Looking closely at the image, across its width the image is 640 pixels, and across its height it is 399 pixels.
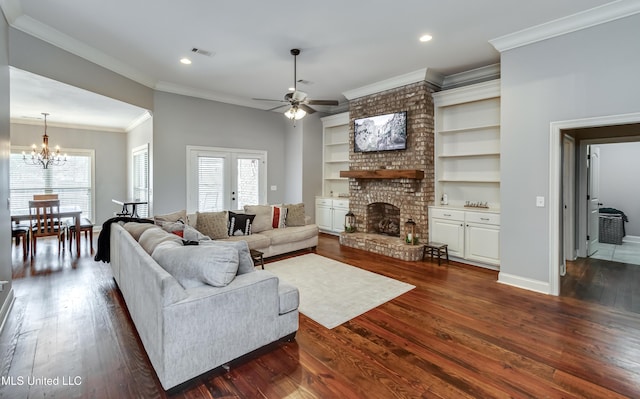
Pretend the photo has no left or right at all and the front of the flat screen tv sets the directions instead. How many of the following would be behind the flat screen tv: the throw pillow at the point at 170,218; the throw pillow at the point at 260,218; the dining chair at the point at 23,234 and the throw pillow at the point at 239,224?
0

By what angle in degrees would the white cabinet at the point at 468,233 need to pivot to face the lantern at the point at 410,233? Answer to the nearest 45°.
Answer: approximately 45° to its right

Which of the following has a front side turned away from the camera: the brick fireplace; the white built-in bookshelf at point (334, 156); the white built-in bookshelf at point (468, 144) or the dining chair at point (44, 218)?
the dining chair

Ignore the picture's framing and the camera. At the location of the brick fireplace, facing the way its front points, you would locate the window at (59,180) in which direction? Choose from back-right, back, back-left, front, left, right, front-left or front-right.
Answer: front-right

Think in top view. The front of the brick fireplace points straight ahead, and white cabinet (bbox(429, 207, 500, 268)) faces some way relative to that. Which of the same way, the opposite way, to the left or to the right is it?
the same way

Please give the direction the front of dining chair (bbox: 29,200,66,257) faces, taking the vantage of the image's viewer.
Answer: facing away from the viewer

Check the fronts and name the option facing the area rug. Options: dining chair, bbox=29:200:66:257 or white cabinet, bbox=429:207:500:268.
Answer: the white cabinet

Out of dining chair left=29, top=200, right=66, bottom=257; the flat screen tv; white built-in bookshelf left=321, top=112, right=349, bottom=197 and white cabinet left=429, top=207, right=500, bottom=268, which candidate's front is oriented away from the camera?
the dining chair

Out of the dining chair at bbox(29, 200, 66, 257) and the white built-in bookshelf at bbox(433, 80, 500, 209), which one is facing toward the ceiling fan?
the white built-in bookshelf

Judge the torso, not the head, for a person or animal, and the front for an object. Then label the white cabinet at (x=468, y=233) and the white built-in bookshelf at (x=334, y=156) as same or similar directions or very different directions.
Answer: same or similar directions

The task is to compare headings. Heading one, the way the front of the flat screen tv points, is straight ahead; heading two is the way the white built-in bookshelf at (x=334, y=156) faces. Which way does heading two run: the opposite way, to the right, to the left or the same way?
the same way

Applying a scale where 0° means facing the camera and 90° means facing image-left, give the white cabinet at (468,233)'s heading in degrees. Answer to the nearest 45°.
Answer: approximately 45°

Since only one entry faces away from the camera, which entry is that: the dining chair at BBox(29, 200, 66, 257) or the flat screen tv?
the dining chair
